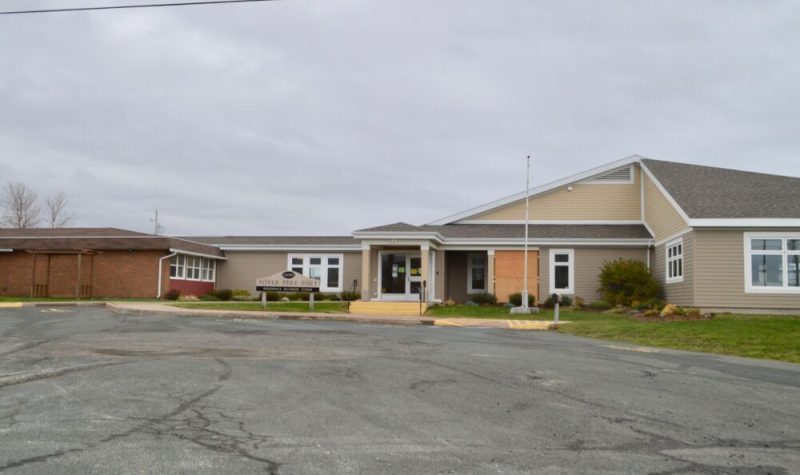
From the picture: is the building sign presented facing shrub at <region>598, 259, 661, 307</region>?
no

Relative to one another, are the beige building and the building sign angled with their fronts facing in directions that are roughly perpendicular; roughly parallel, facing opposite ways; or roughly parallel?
roughly parallel

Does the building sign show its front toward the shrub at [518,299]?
no

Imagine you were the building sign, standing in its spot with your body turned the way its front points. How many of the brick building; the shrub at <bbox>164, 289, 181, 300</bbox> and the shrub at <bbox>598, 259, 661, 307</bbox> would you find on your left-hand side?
1

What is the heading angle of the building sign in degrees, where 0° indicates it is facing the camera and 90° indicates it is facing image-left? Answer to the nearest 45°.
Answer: approximately 0°

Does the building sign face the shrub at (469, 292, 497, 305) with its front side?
no

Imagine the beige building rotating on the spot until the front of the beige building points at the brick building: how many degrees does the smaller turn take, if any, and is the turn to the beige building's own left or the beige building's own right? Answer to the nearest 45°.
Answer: approximately 90° to the beige building's own right

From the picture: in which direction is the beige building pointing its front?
toward the camera

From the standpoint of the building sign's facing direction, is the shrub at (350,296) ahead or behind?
behind

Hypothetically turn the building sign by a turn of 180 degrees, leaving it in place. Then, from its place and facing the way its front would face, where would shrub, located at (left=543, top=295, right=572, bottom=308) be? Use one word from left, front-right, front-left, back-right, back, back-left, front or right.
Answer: right
